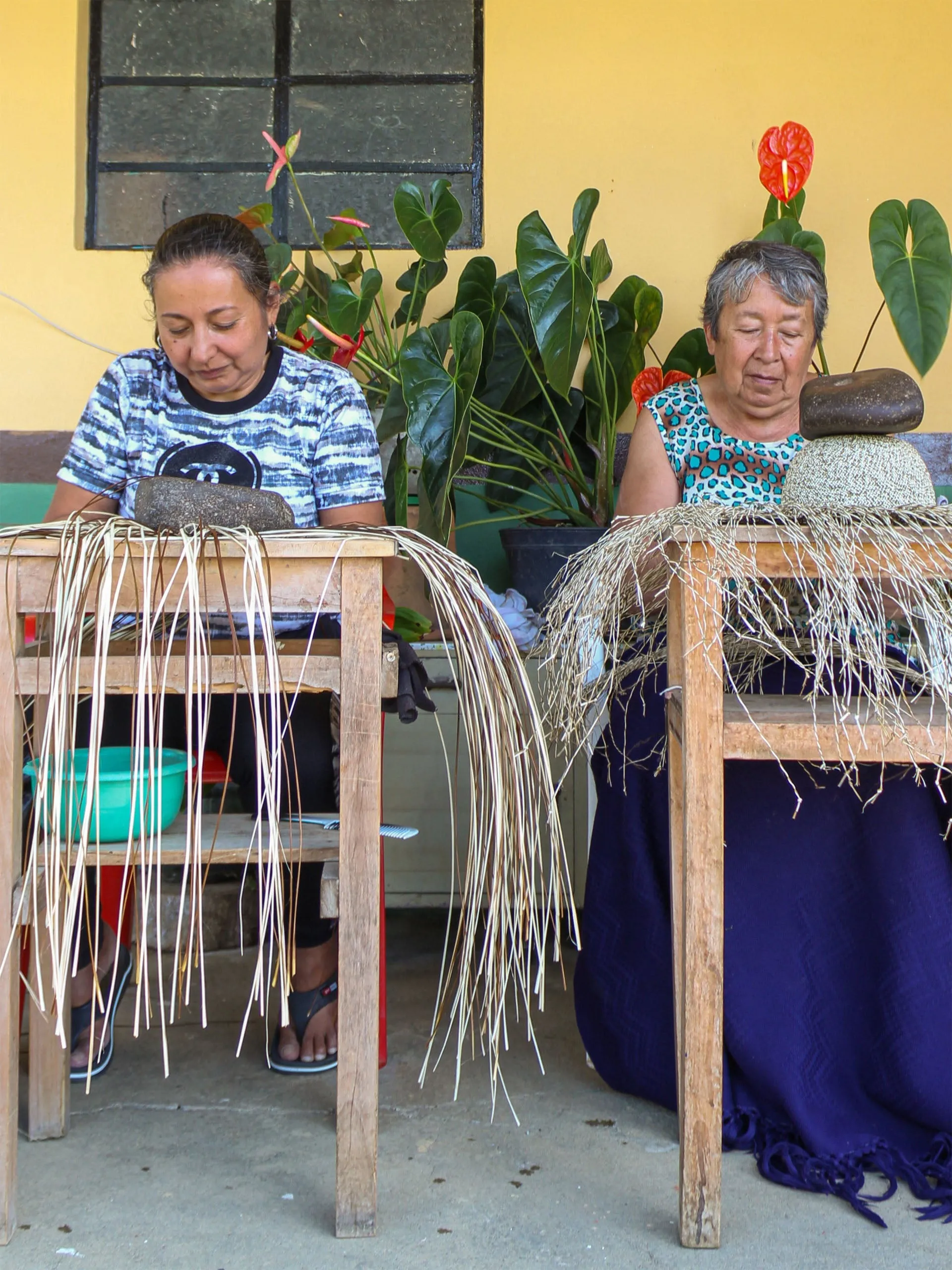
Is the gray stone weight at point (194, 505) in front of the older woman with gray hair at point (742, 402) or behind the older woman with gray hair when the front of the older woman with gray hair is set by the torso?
in front

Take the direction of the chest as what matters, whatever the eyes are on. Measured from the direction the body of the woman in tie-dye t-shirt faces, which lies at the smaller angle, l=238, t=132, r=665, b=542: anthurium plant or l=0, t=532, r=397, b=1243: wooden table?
the wooden table

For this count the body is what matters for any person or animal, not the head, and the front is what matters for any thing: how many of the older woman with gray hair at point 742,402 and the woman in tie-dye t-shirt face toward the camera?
2

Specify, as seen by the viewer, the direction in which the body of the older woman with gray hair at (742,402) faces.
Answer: toward the camera

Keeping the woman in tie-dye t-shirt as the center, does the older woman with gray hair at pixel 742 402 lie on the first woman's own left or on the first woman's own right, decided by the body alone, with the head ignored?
on the first woman's own left

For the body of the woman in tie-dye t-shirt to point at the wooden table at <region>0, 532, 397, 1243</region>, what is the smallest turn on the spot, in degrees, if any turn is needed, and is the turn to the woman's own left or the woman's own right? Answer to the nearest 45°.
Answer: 0° — they already face it

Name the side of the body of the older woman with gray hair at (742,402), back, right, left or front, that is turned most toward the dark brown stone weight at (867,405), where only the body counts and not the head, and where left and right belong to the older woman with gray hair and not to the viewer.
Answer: front

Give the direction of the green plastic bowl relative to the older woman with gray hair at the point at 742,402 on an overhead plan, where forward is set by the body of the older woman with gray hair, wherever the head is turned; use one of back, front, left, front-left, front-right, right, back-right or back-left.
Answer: front-right
